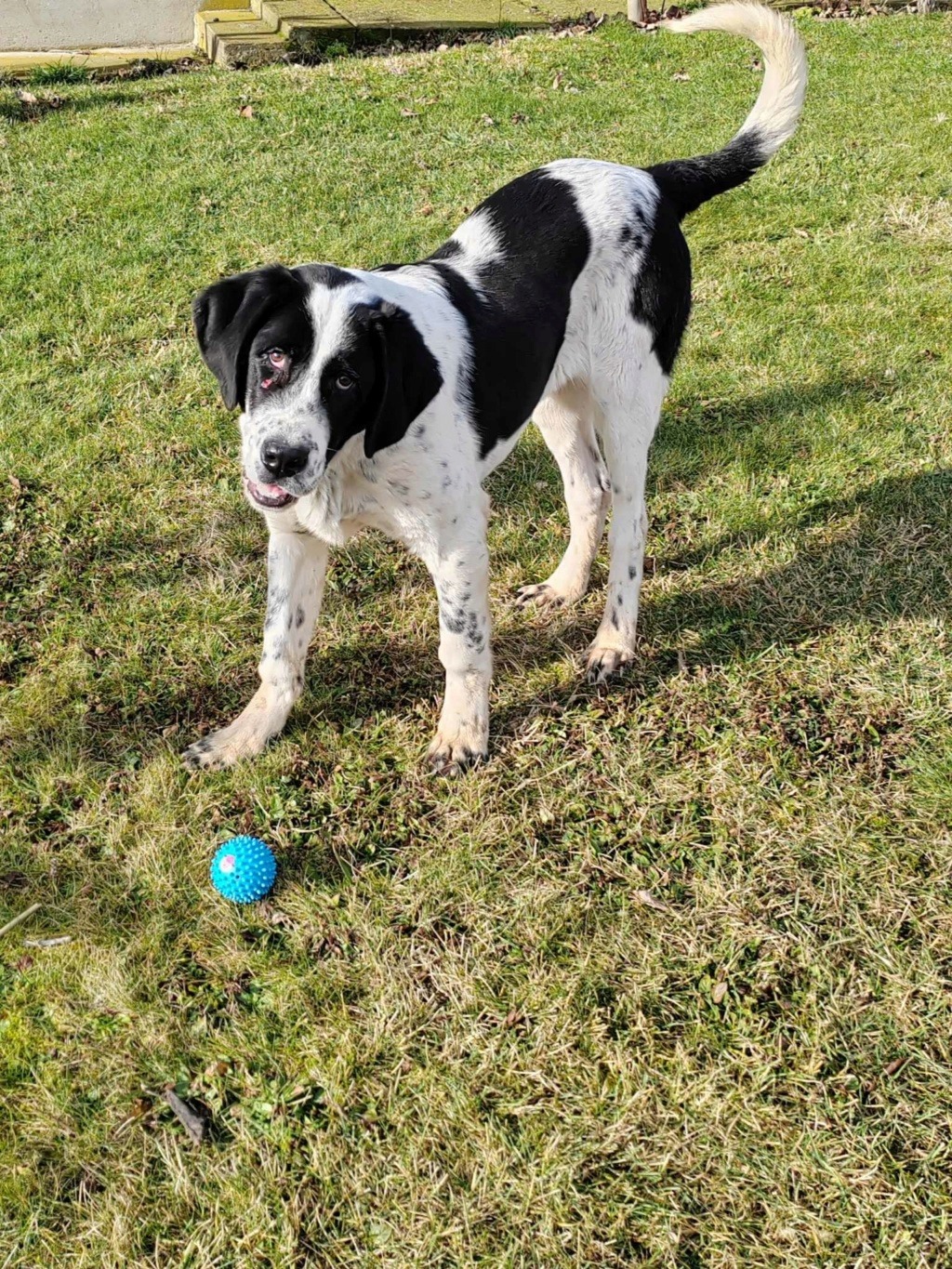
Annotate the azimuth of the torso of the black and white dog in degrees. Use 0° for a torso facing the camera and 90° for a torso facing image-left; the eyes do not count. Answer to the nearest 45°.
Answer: approximately 45°

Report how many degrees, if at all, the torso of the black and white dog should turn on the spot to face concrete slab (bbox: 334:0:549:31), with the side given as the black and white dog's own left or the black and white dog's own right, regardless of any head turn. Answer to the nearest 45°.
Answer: approximately 135° to the black and white dog's own right

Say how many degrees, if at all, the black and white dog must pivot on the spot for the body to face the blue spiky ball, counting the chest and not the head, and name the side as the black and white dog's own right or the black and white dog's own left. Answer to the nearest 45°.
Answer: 0° — it already faces it

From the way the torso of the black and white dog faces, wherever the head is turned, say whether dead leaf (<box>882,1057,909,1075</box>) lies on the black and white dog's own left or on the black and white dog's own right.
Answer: on the black and white dog's own left

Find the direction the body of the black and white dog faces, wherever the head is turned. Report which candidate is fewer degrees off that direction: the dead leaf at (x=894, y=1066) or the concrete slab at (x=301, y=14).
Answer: the dead leaf

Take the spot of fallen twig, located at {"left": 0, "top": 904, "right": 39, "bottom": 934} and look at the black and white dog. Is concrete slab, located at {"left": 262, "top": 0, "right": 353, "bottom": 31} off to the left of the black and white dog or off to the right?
left

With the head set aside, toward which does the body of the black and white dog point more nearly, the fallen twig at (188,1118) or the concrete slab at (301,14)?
the fallen twig

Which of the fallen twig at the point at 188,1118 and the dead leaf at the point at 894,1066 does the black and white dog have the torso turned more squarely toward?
the fallen twig

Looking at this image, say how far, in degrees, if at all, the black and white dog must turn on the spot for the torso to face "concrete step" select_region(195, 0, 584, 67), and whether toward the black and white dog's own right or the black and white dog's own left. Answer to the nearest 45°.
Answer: approximately 135° to the black and white dog's own right

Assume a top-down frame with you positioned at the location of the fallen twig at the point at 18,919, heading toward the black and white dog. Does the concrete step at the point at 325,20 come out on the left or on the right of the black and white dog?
left
